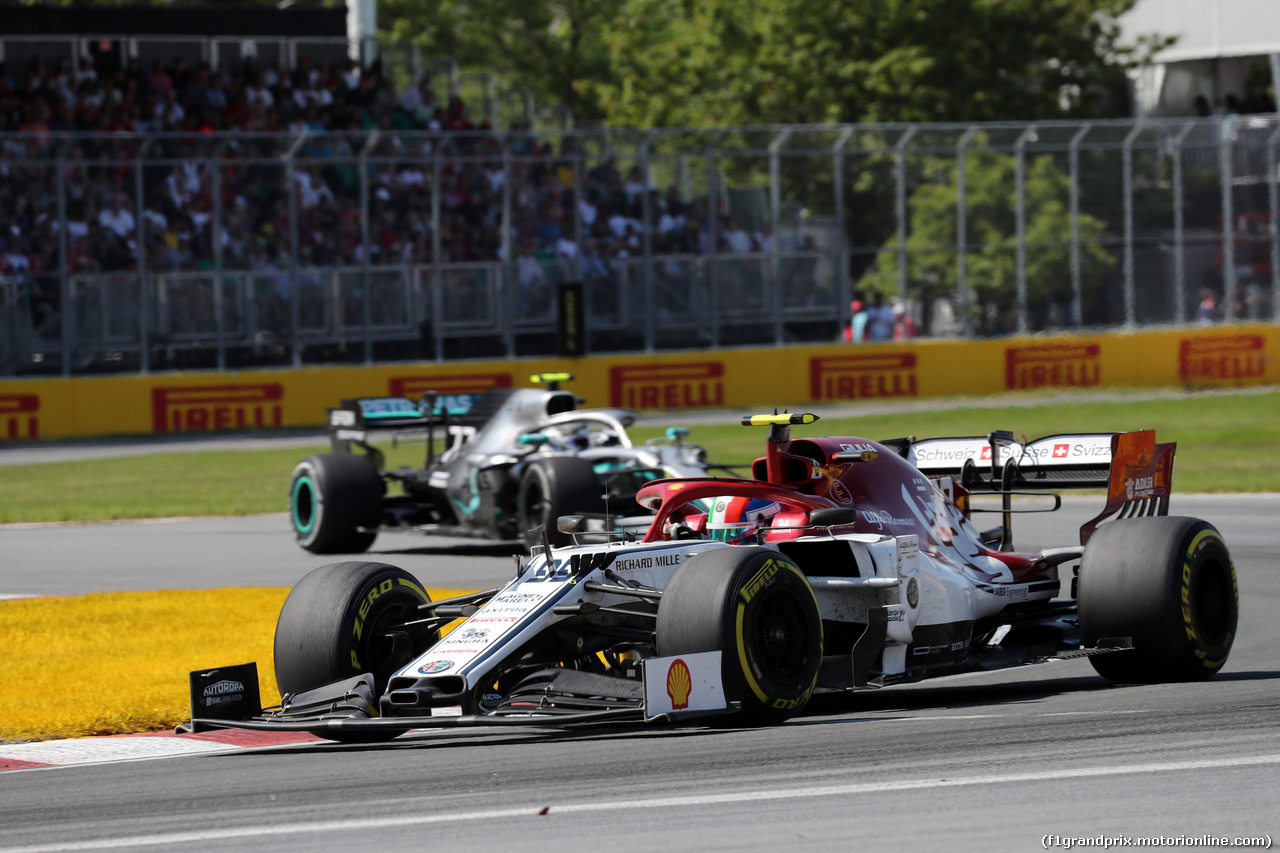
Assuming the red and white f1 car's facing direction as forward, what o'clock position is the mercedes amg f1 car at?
The mercedes amg f1 car is roughly at 4 o'clock from the red and white f1 car.

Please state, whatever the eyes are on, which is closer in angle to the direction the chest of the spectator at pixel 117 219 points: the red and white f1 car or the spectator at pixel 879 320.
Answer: the red and white f1 car

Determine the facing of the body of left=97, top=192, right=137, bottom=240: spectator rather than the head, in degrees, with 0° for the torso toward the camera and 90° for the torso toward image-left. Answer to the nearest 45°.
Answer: approximately 0°

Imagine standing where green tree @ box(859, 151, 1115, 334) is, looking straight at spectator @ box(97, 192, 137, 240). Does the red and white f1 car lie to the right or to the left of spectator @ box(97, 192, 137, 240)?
left

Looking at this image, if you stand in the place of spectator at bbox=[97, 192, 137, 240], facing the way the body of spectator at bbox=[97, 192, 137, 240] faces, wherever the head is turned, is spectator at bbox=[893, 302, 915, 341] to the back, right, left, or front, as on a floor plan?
left

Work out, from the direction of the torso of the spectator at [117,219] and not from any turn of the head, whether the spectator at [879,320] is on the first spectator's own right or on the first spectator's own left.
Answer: on the first spectator's own left

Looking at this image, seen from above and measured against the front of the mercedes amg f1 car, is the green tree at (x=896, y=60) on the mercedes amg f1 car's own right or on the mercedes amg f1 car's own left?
on the mercedes amg f1 car's own left

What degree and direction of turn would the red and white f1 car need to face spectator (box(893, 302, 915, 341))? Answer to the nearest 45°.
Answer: approximately 135° to its right

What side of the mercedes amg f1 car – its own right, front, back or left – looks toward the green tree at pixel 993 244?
left

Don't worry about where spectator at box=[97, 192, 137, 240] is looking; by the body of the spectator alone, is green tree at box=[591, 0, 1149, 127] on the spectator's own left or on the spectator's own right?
on the spectator's own left
